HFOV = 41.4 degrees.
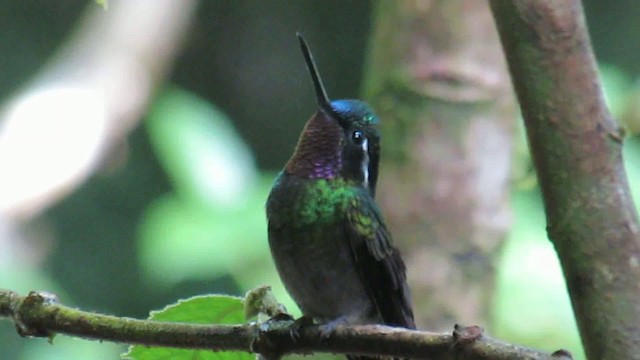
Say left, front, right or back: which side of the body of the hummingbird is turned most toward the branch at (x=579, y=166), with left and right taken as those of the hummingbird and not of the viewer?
left

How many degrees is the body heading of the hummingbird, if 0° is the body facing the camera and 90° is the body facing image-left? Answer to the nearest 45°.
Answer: approximately 45°

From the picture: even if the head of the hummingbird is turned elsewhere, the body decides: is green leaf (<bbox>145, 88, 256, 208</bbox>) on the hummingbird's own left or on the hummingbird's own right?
on the hummingbird's own right

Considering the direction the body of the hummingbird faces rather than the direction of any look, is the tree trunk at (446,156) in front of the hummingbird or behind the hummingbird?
behind
